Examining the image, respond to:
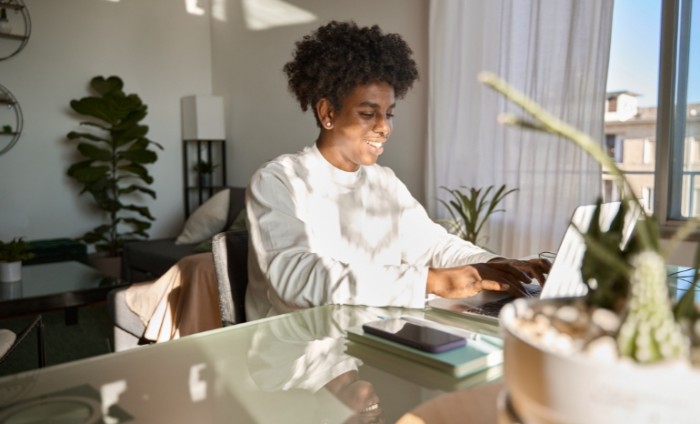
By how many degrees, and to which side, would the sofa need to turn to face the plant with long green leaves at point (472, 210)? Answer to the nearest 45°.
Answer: approximately 135° to its left

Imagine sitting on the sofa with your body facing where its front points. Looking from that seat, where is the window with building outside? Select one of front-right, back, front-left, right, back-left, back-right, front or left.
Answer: back-left

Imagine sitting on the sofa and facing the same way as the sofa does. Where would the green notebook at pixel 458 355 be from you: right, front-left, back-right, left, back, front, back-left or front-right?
left

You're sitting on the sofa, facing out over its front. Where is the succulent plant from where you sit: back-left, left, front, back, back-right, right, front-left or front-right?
left

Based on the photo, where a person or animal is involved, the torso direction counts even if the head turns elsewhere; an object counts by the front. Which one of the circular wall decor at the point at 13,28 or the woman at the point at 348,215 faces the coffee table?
the circular wall decor

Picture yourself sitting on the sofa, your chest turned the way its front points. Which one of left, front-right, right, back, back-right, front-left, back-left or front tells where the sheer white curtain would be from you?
back-left
